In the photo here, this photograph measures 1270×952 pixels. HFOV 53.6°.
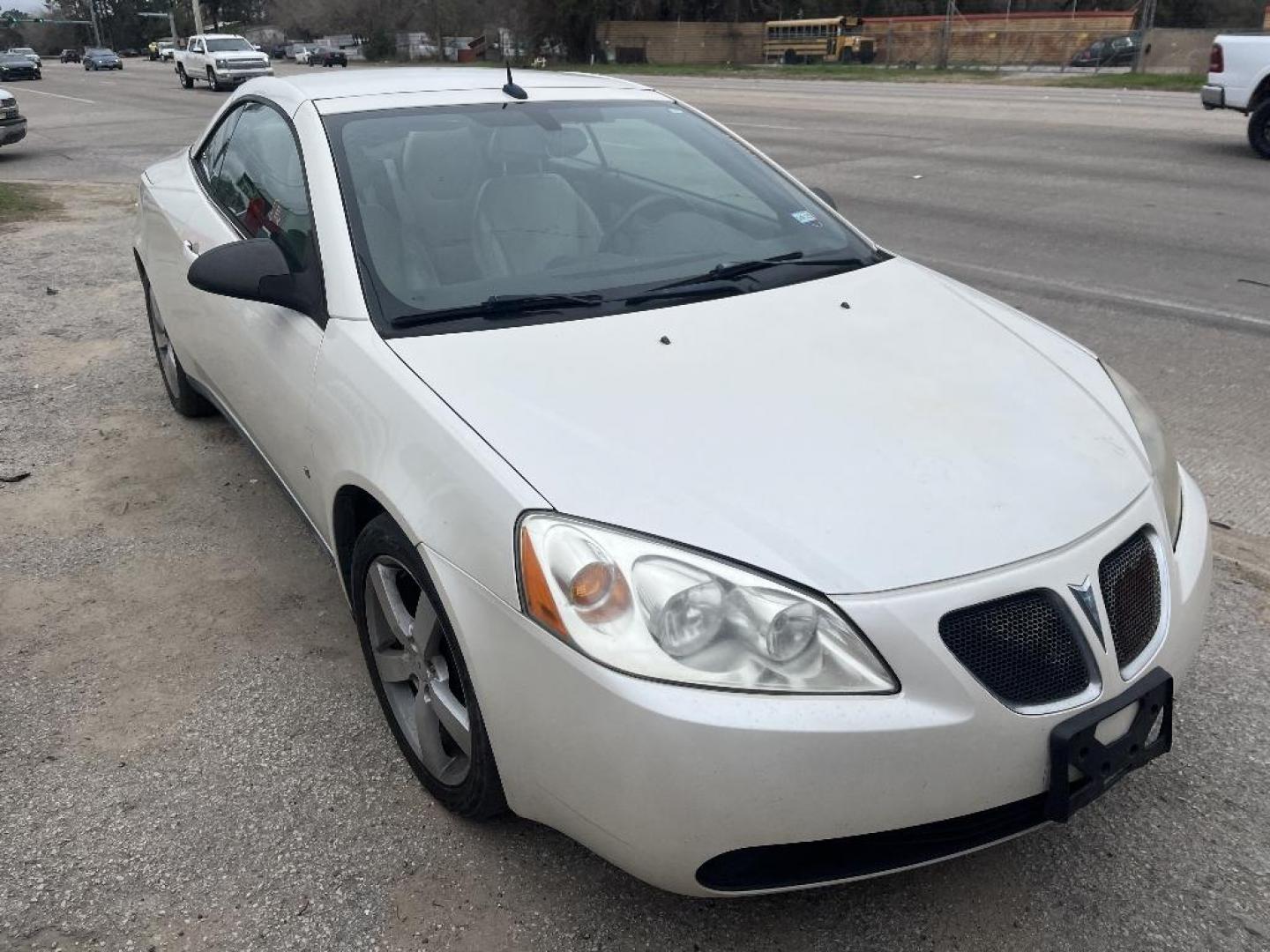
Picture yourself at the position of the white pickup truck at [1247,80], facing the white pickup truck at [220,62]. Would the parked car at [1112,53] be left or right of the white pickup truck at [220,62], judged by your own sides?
right

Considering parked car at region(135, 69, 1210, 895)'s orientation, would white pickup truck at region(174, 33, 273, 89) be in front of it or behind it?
behind

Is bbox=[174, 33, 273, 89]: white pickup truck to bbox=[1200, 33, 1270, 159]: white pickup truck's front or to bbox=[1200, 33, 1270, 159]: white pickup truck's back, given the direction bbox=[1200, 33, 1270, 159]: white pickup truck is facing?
to the back

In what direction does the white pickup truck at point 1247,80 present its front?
to the viewer's right

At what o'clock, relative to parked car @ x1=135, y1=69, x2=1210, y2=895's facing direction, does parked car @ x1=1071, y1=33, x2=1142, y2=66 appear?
parked car @ x1=1071, y1=33, x2=1142, y2=66 is roughly at 8 o'clock from parked car @ x1=135, y1=69, x2=1210, y2=895.

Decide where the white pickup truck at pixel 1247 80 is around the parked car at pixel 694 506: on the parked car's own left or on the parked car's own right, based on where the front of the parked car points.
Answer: on the parked car's own left

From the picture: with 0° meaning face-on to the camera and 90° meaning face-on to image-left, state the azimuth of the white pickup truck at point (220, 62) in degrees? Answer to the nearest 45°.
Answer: approximately 315°

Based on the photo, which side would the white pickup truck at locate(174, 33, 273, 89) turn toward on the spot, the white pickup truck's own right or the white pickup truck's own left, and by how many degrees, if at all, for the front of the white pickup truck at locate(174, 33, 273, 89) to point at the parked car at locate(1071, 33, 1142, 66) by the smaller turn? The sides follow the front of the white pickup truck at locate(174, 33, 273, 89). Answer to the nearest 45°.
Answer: approximately 45° to the white pickup truck's own left
